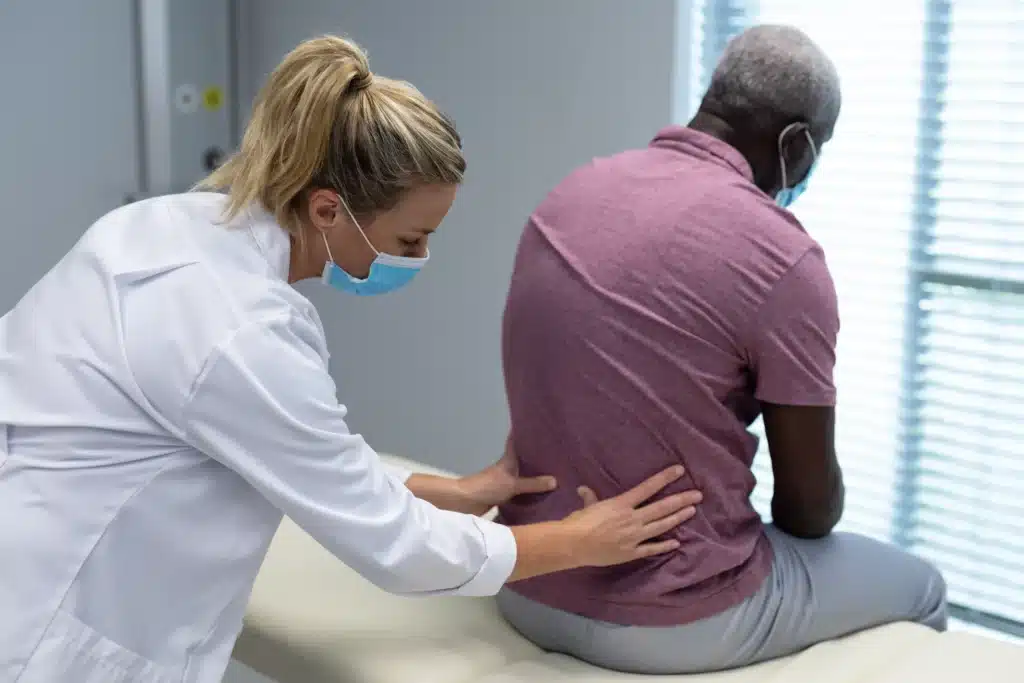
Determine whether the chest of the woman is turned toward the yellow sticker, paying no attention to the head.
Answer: no

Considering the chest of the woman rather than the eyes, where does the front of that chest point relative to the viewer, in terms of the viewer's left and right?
facing to the right of the viewer

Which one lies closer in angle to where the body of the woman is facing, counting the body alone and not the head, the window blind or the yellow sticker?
the window blind

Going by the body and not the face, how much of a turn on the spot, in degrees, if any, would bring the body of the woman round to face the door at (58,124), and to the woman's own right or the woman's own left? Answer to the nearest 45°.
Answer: approximately 90° to the woman's own left

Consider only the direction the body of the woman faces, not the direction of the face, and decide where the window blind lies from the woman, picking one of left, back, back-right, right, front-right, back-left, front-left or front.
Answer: front-left

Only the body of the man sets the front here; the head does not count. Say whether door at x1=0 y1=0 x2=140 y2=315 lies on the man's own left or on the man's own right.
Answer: on the man's own left

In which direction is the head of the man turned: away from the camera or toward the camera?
away from the camera

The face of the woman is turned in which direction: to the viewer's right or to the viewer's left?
to the viewer's right

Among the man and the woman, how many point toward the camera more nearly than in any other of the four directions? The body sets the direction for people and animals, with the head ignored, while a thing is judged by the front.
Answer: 0

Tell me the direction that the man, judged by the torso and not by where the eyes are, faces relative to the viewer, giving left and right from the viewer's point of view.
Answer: facing away from the viewer and to the right of the viewer
